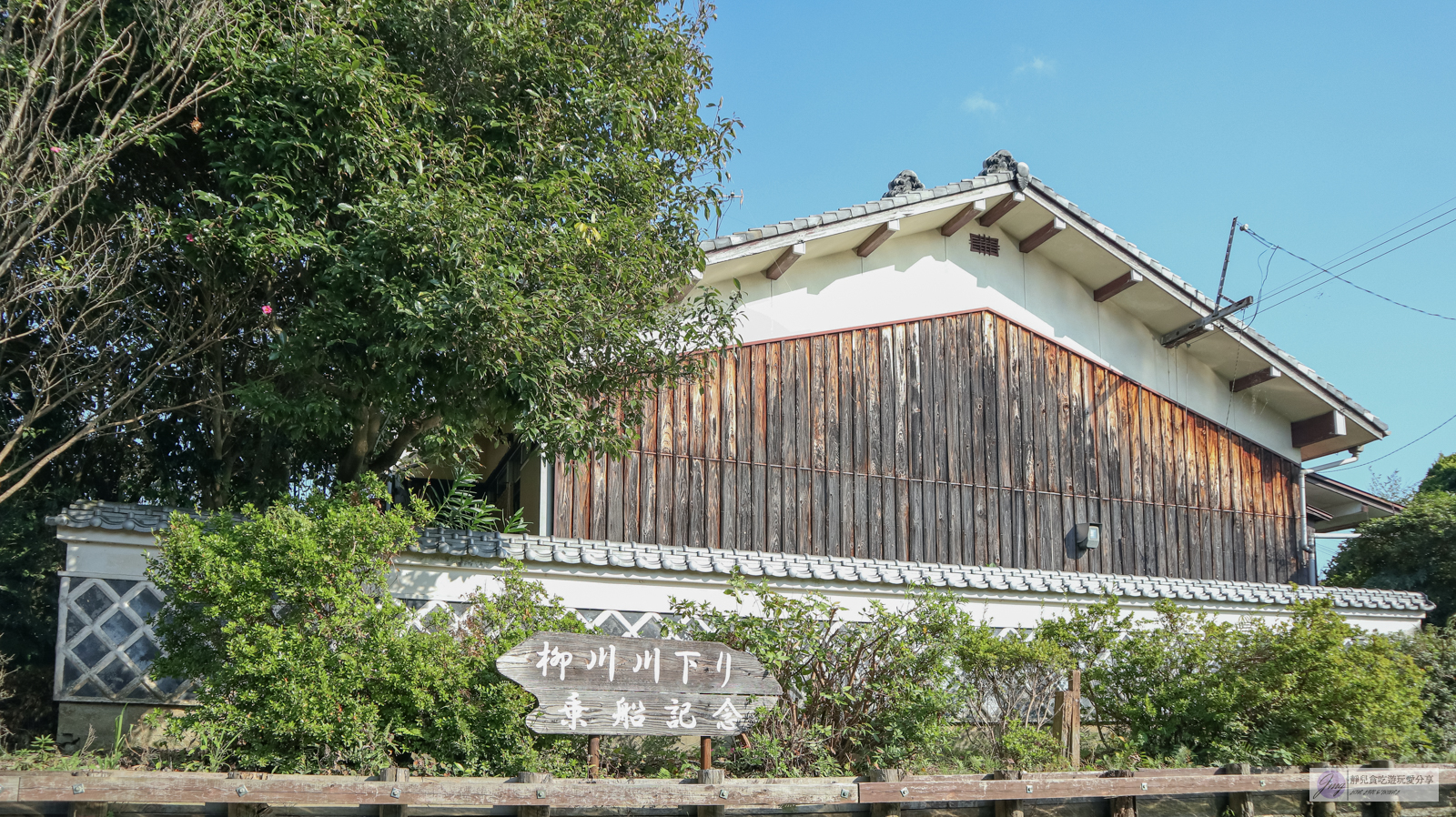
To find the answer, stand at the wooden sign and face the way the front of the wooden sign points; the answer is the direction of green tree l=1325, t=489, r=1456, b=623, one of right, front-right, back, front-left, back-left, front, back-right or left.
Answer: back-left

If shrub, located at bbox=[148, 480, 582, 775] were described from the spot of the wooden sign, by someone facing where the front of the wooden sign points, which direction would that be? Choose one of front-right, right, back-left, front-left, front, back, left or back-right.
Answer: right

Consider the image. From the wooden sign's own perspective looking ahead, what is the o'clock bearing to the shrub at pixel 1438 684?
The shrub is roughly at 8 o'clock from the wooden sign.

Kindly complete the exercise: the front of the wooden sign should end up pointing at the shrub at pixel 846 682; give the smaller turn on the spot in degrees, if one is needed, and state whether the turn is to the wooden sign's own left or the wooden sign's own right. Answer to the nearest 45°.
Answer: approximately 135° to the wooden sign's own left

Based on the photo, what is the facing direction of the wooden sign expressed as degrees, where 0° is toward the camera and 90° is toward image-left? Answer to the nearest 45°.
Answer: approximately 0°

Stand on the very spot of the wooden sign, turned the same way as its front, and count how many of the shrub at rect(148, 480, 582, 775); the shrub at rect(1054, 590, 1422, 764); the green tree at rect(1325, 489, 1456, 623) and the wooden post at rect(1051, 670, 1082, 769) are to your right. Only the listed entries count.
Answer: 1
